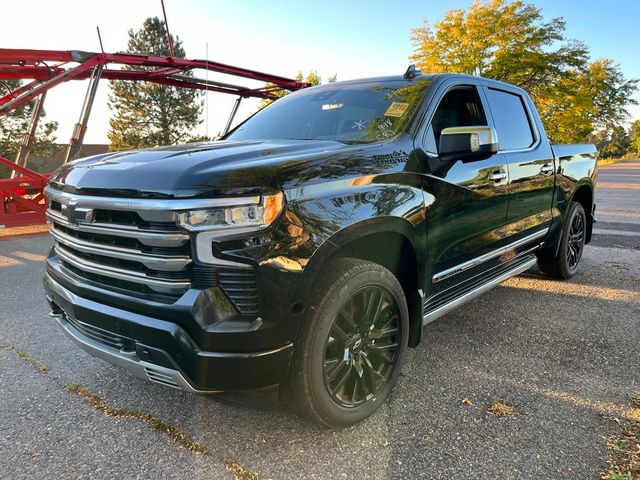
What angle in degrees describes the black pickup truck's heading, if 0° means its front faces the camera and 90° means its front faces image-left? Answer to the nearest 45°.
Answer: approximately 45°

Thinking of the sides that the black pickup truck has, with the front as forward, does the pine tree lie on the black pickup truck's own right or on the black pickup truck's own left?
on the black pickup truck's own right

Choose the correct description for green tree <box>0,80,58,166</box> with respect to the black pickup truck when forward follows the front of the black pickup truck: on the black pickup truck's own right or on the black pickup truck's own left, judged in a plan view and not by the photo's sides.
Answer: on the black pickup truck's own right

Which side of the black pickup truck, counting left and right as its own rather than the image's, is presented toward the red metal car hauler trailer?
right

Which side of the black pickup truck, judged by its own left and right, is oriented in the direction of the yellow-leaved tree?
back

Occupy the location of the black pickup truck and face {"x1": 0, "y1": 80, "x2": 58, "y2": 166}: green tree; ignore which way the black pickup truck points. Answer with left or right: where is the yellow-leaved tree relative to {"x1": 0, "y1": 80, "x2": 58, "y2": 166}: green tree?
right
